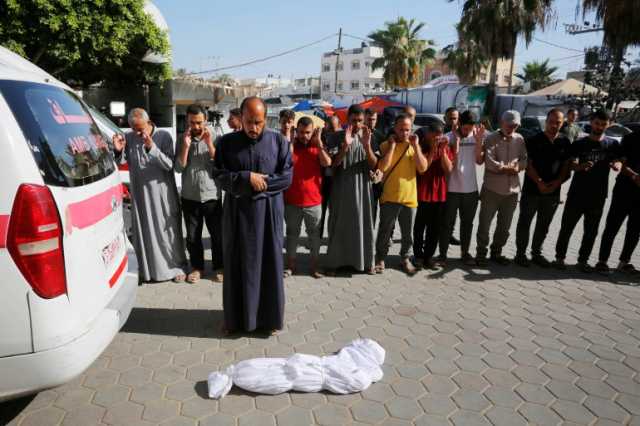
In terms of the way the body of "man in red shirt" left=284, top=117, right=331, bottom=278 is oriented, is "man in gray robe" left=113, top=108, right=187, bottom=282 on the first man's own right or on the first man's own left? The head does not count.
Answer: on the first man's own right

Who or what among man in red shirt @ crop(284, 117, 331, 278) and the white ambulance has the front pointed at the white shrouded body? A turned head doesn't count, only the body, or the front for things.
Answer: the man in red shirt

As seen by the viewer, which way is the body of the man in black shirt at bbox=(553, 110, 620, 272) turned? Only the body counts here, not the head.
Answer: toward the camera

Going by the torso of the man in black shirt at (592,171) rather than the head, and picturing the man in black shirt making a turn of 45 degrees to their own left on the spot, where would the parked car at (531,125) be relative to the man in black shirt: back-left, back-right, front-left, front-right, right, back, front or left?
back-left

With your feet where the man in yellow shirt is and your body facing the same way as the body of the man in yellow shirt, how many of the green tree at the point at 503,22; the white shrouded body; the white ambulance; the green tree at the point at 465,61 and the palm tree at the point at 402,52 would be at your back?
3

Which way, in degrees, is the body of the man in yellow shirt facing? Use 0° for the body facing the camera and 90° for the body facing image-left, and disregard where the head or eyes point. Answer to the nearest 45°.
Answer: approximately 0°

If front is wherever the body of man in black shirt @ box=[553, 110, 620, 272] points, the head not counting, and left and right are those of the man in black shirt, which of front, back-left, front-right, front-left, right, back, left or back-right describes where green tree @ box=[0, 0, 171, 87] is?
right

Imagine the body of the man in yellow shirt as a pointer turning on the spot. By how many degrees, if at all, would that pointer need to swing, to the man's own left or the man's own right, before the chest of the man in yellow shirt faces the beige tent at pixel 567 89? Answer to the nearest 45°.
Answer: approximately 180°

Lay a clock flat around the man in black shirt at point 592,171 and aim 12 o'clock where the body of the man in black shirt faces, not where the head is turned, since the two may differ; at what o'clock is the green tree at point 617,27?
The green tree is roughly at 6 o'clock from the man in black shirt.

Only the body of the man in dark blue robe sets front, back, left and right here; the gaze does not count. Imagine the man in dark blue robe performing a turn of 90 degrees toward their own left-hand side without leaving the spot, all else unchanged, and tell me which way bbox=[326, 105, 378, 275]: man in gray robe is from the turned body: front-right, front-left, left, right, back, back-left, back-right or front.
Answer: front-left

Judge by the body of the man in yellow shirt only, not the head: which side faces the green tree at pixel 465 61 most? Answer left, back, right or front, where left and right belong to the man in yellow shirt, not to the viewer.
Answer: back

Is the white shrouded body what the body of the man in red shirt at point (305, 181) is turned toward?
yes

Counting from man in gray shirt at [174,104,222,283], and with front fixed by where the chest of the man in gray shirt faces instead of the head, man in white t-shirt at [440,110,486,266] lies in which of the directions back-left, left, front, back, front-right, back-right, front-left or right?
left

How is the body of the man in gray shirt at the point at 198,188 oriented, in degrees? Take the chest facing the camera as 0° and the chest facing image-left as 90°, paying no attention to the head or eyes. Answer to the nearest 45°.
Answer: approximately 0°

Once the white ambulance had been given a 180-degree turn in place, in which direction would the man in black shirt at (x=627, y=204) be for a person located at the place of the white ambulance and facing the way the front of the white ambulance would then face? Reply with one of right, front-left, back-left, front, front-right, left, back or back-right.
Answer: front-left

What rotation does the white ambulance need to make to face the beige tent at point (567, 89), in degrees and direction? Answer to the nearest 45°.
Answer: approximately 90° to its right

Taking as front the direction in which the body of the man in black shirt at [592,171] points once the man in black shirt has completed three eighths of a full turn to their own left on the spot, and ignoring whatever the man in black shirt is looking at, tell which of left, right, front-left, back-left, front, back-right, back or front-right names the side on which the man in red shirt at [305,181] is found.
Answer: back
